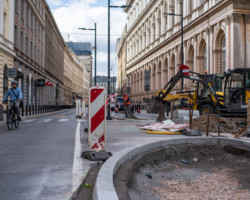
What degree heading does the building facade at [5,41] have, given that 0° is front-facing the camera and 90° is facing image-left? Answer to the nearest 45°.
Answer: approximately 270°

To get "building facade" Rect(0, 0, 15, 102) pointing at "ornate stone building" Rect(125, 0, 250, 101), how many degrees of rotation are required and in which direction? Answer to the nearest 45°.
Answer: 0° — it already faces it

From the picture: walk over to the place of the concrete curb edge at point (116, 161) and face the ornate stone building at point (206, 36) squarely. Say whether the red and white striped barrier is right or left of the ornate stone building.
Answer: left
